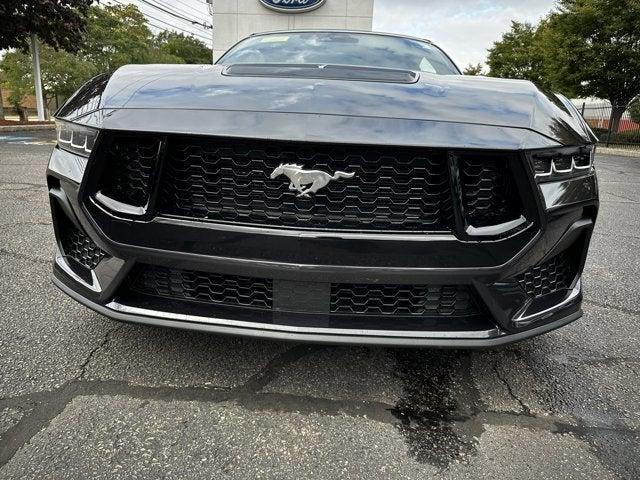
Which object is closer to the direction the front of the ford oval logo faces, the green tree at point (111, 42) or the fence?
the fence

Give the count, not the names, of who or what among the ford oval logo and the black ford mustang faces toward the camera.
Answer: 2

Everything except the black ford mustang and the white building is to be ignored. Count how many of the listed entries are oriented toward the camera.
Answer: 2

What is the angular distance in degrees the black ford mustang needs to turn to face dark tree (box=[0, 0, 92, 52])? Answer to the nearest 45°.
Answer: approximately 135° to its right

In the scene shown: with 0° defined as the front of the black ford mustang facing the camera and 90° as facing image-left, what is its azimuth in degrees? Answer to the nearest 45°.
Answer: approximately 0°

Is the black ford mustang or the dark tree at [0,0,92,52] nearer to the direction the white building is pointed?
the black ford mustang

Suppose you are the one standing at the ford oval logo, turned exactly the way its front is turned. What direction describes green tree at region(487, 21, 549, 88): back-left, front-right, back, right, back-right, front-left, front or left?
back-left

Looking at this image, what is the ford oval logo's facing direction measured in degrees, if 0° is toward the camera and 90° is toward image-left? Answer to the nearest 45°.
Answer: approximately 0°

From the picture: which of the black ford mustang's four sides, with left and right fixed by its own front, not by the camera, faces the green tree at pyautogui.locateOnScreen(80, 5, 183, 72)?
back

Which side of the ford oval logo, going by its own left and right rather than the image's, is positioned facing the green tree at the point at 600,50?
left

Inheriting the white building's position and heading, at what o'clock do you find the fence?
The fence is roughly at 9 o'clock from the white building.

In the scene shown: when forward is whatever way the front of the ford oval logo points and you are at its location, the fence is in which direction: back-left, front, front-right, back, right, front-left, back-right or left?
left
